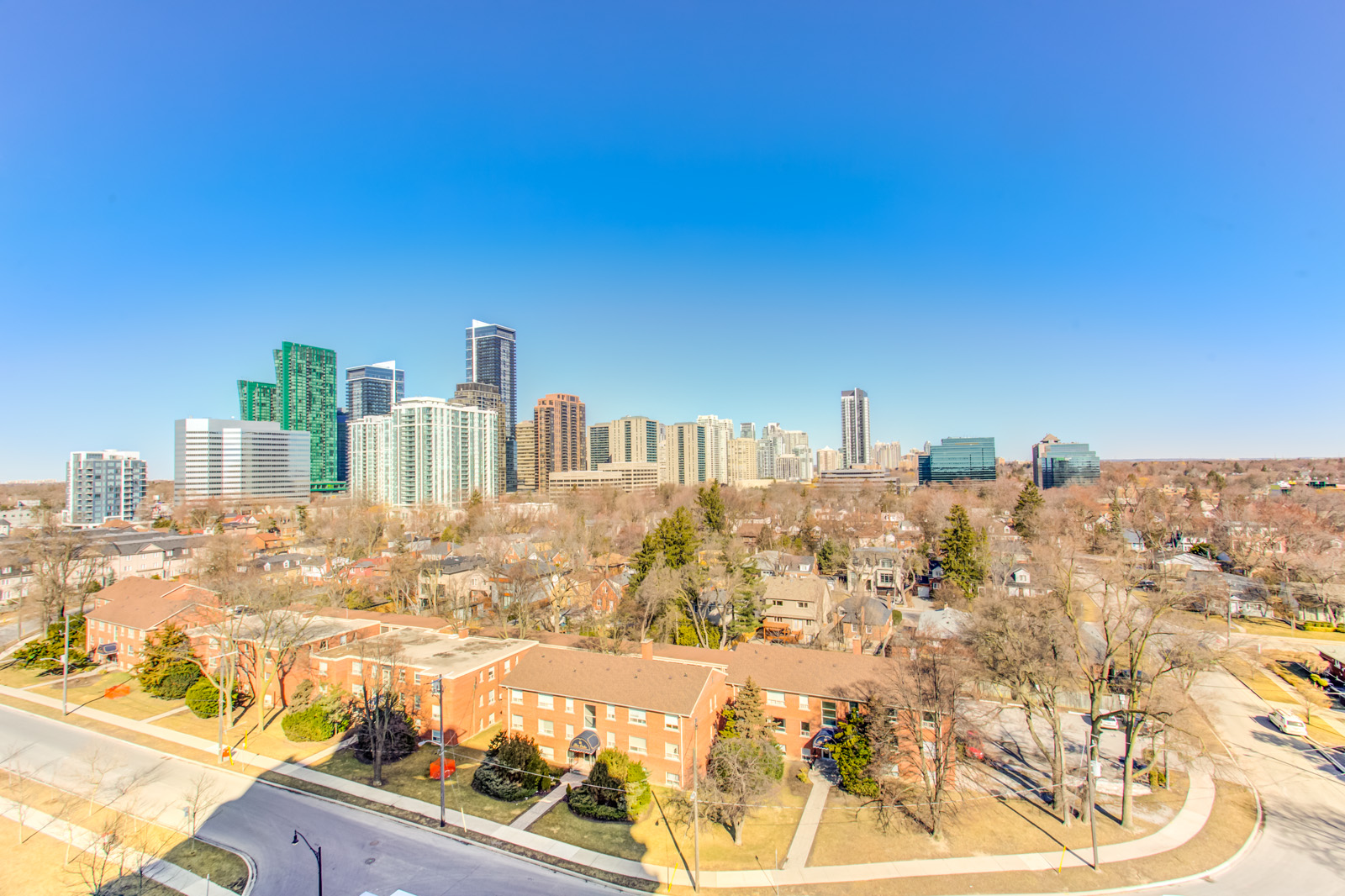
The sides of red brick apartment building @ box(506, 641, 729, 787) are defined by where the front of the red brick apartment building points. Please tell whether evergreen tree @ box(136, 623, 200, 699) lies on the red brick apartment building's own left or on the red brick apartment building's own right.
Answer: on the red brick apartment building's own right

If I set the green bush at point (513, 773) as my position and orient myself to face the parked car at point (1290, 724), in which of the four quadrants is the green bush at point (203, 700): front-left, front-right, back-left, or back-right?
back-left

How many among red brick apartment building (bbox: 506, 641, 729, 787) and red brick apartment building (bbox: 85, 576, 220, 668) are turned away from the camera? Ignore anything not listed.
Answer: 0

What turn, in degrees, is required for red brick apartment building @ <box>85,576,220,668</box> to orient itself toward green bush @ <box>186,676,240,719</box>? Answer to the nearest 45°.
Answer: approximately 45° to its left

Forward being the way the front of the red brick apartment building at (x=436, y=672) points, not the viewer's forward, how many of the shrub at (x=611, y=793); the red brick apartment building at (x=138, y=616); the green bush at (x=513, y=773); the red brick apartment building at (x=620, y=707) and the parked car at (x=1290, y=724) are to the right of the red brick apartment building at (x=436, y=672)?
1

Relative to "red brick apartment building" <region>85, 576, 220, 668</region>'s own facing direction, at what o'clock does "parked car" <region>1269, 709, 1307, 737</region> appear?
The parked car is roughly at 9 o'clock from the red brick apartment building.

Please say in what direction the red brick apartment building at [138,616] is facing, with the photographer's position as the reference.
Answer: facing the viewer and to the left of the viewer

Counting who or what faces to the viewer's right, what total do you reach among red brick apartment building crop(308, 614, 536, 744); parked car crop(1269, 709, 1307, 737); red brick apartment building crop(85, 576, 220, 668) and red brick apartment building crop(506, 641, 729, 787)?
0

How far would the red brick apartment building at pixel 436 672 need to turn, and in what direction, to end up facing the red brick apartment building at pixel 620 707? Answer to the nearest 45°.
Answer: approximately 90° to its left

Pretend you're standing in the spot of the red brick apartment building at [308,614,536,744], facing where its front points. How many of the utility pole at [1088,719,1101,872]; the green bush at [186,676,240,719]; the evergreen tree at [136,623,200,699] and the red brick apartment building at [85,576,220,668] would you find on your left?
1

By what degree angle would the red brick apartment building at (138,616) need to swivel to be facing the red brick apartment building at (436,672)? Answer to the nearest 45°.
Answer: approximately 90° to its left

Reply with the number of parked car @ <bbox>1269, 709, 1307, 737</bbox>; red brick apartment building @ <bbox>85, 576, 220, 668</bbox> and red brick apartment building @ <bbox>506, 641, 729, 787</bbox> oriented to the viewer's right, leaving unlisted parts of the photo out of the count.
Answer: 0

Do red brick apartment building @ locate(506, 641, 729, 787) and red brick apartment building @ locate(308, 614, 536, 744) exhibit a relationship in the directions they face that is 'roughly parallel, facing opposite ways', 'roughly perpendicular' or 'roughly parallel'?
roughly parallel

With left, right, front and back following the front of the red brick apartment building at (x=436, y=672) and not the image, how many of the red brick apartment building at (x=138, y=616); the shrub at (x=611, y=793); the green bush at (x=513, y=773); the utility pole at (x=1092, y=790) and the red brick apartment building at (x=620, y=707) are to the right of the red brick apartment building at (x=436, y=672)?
1

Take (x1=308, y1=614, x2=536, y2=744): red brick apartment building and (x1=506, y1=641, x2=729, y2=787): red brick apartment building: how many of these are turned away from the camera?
0

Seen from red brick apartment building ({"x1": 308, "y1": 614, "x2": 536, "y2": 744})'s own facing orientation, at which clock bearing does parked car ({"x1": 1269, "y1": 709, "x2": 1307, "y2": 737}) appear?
The parked car is roughly at 8 o'clock from the red brick apartment building.
